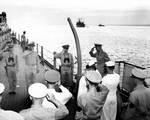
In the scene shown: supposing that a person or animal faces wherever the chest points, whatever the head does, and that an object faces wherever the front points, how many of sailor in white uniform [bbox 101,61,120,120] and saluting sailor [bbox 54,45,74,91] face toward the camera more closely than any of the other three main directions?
1

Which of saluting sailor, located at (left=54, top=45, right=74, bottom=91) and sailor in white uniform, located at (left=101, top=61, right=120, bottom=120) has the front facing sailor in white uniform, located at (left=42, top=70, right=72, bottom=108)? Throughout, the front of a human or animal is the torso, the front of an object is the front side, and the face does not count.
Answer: the saluting sailor

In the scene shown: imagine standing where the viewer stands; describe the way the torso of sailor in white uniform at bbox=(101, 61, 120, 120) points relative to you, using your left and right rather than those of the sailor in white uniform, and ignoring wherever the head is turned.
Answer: facing away from the viewer

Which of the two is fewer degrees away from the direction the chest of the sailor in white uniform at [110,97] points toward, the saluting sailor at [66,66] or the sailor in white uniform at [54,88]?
the saluting sailor

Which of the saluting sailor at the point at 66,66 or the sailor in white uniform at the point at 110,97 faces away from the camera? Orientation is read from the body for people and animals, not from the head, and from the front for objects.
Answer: the sailor in white uniform

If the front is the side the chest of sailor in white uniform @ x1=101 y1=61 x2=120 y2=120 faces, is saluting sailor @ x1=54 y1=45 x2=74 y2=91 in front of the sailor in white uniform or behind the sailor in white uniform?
in front

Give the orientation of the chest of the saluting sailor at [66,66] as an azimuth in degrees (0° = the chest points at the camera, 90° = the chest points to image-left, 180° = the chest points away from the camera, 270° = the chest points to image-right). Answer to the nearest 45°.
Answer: approximately 0°

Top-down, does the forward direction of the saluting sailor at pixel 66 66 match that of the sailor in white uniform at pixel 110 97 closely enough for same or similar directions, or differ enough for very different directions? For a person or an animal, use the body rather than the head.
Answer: very different directions

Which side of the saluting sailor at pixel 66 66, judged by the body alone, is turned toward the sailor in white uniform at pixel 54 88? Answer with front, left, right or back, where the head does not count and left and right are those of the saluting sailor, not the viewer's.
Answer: front
